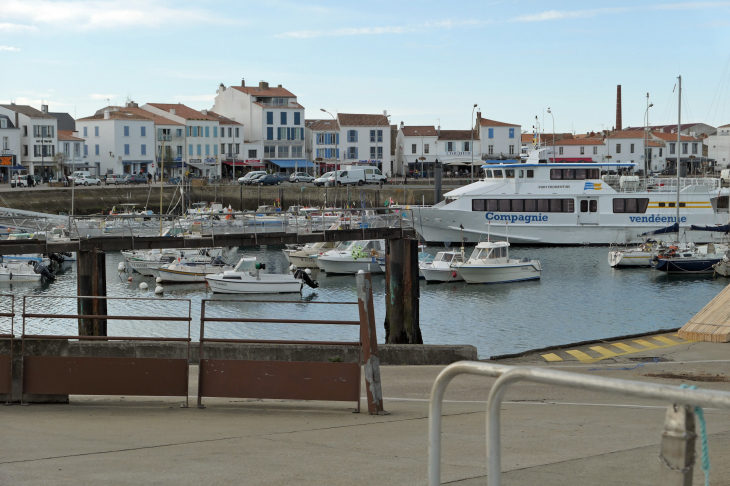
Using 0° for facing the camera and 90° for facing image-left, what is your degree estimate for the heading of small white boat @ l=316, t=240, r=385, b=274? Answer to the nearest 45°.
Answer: approximately 90°

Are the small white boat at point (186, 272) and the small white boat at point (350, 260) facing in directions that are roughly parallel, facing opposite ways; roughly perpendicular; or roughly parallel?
roughly parallel

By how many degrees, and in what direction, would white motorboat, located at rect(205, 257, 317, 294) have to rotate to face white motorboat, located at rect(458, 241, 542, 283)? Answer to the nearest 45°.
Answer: approximately 180°

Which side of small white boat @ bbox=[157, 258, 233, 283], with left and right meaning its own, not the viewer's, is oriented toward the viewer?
left

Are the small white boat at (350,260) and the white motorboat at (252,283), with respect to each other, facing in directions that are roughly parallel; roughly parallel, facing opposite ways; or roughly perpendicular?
roughly parallel

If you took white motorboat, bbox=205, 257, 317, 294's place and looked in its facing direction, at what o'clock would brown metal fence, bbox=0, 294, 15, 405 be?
The brown metal fence is roughly at 9 o'clock from the white motorboat.

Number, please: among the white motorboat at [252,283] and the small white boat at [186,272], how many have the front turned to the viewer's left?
2

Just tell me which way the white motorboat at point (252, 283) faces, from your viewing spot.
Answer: facing to the left of the viewer

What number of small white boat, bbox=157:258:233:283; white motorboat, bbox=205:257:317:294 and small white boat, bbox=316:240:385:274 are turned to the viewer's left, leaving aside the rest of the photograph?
3

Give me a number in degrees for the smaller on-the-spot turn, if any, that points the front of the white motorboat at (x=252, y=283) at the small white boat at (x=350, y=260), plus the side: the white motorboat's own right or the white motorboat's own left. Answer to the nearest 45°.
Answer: approximately 135° to the white motorboat's own right

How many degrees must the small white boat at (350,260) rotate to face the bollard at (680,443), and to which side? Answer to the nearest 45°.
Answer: approximately 90° to its left

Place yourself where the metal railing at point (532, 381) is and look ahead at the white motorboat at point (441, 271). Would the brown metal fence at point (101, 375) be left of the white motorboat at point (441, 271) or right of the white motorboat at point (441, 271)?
left
